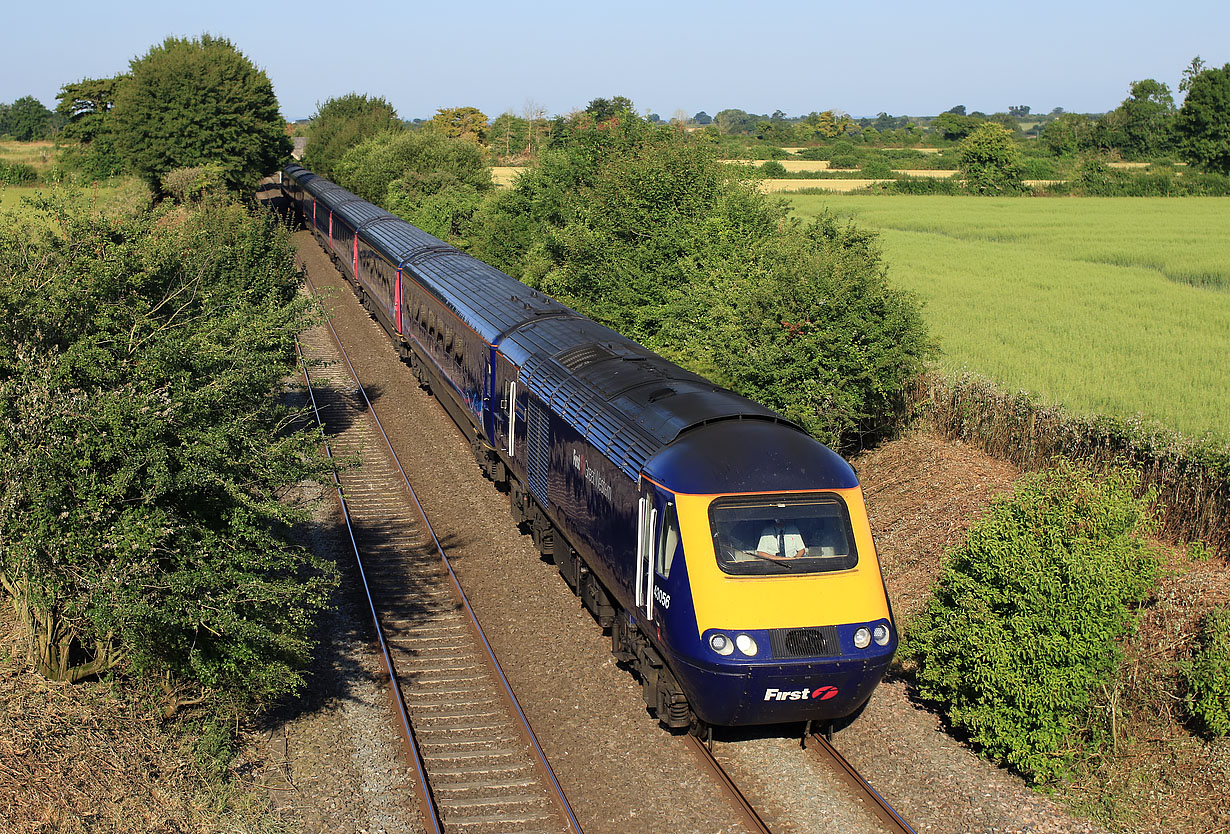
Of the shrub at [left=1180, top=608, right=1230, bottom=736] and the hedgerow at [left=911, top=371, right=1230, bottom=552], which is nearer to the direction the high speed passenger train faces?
the shrub

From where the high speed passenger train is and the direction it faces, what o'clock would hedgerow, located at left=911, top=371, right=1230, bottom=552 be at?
The hedgerow is roughly at 9 o'clock from the high speed passenger train.

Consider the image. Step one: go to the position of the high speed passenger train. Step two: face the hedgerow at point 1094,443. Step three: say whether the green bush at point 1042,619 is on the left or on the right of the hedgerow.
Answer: right

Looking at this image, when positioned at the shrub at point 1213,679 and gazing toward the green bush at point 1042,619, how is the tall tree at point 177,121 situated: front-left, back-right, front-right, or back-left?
front-right

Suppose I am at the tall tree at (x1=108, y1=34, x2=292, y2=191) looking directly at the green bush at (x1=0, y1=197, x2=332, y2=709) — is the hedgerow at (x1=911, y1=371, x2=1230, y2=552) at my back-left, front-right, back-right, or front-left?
front-left

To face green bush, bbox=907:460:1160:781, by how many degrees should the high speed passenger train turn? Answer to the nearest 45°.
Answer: approximately 45° to its left

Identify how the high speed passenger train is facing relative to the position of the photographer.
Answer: facing the viewer and to the right of the viewer

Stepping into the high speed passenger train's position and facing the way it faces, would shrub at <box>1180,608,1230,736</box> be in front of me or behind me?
in front

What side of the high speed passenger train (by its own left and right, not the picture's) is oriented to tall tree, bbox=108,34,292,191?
back
